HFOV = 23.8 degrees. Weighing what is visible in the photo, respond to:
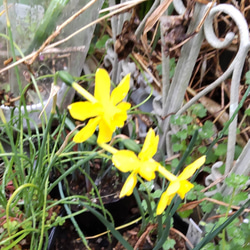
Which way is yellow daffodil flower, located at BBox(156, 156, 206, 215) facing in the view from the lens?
facing to the right of the viewer
